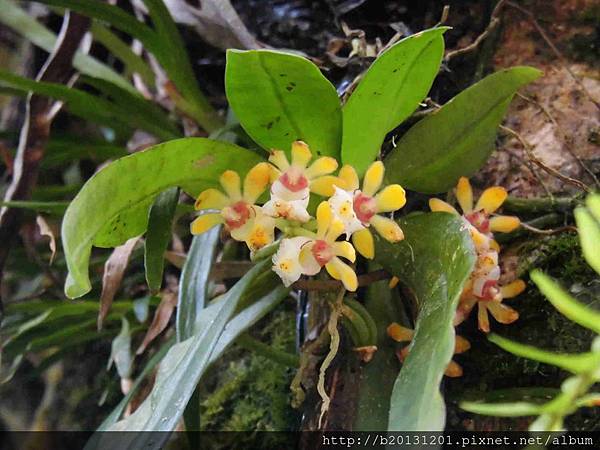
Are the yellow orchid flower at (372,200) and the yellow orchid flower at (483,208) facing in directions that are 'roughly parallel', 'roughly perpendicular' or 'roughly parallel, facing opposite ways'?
roughly parallel

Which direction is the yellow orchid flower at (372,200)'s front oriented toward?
toward the camera

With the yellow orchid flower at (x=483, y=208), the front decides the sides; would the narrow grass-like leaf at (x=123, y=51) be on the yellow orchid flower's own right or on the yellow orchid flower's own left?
on the yellow orchid flower's own right

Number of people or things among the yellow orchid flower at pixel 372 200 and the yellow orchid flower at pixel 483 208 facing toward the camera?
2

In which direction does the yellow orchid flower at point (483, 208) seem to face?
toward the camera
